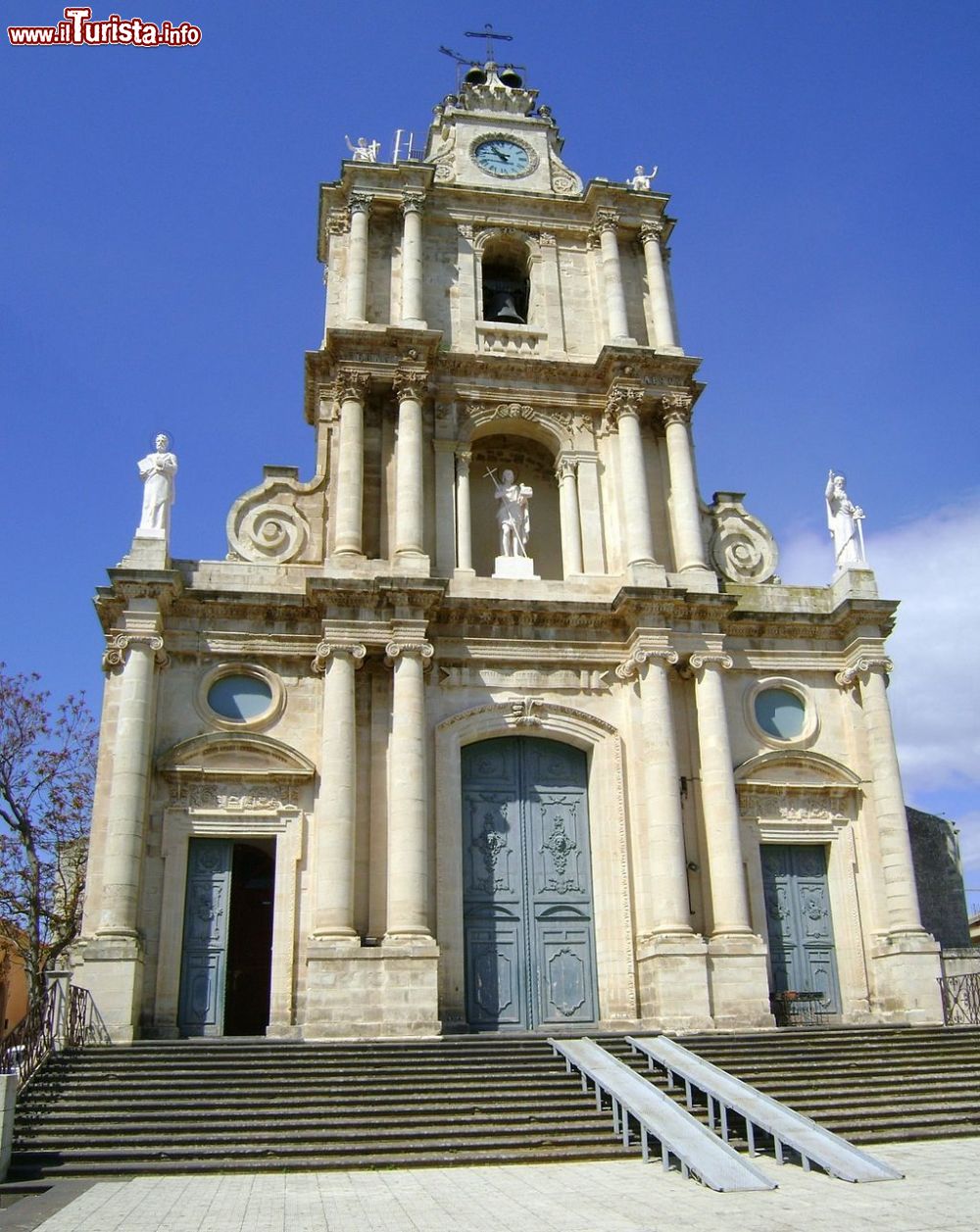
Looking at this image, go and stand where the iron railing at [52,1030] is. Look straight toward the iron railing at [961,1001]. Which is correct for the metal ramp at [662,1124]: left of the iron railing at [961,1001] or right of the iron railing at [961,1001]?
right

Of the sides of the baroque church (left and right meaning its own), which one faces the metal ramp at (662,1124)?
front

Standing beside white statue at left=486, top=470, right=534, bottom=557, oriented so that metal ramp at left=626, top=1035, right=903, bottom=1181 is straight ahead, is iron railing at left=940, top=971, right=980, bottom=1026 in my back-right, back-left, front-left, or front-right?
front-left

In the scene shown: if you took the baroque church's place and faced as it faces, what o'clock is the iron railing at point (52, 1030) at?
The iron railing is roughly at 2 o'clock from the baroque church.

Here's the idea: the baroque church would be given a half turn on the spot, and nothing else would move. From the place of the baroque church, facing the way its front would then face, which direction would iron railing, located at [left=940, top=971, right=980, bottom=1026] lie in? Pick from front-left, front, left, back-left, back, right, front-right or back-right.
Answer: right

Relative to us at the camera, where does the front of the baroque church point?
facing the viewer
